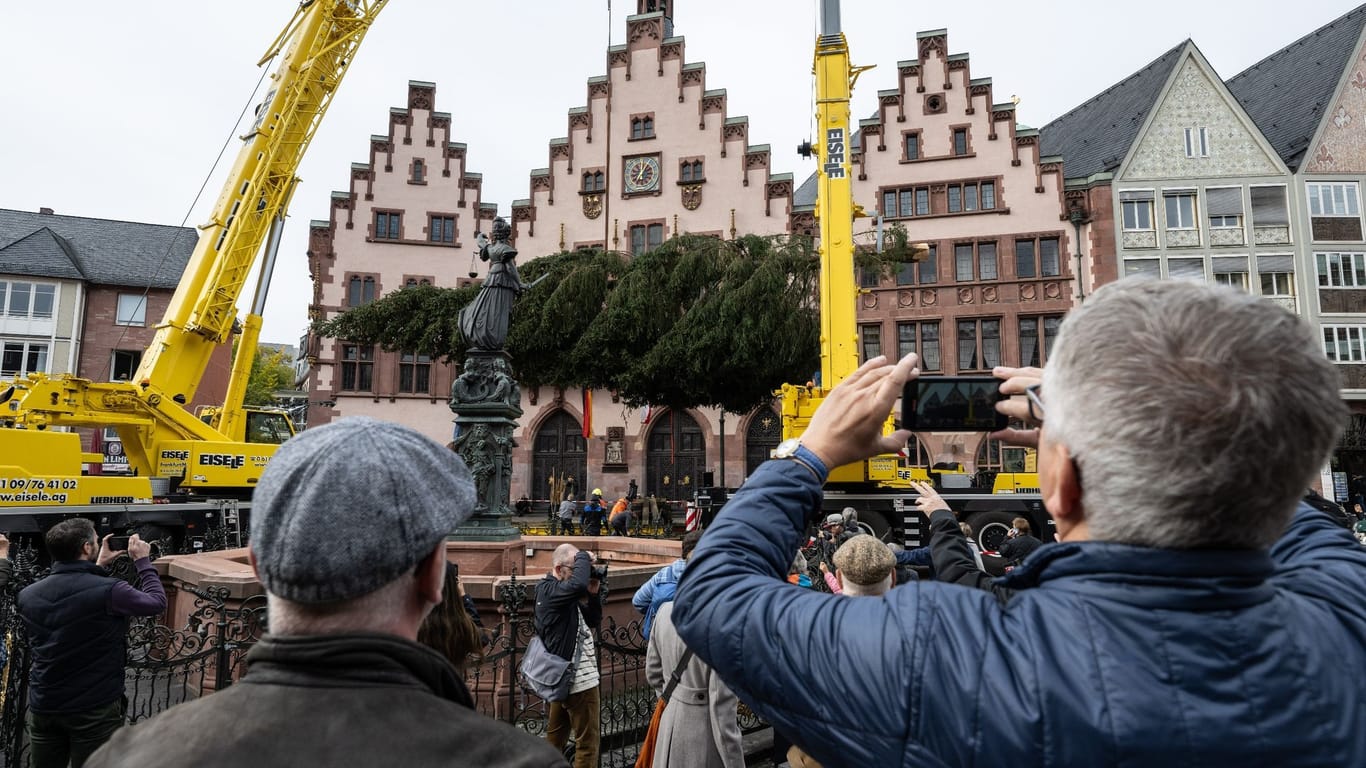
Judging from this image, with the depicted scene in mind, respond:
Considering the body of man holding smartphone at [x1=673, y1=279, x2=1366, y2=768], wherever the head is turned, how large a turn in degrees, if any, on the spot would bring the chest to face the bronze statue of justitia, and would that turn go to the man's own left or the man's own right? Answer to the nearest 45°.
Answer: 0° — they already face it

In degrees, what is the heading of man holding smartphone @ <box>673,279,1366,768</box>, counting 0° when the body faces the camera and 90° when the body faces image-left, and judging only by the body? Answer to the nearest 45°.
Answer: approximately 135°

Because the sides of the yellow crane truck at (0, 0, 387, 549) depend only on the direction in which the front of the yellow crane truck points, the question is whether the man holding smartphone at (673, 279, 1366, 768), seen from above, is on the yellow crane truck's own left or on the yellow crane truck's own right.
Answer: on the yellow crane truck's own right

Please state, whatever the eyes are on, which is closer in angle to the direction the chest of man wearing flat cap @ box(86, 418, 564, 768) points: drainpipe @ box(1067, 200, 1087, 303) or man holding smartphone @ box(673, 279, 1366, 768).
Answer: the drainpipe

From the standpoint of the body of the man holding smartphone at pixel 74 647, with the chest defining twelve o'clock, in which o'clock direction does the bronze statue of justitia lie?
The bronze statue of justitia is roughly at 12 o'clock from the man holding smartphone.

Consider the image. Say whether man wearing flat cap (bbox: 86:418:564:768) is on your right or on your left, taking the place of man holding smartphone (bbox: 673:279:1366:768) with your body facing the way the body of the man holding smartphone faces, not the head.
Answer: on your left

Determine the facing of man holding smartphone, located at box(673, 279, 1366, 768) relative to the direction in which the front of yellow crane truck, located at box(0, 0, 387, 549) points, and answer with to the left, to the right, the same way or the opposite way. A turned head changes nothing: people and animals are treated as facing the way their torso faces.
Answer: to the left

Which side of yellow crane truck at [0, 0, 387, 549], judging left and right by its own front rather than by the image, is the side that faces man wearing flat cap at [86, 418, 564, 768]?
right
